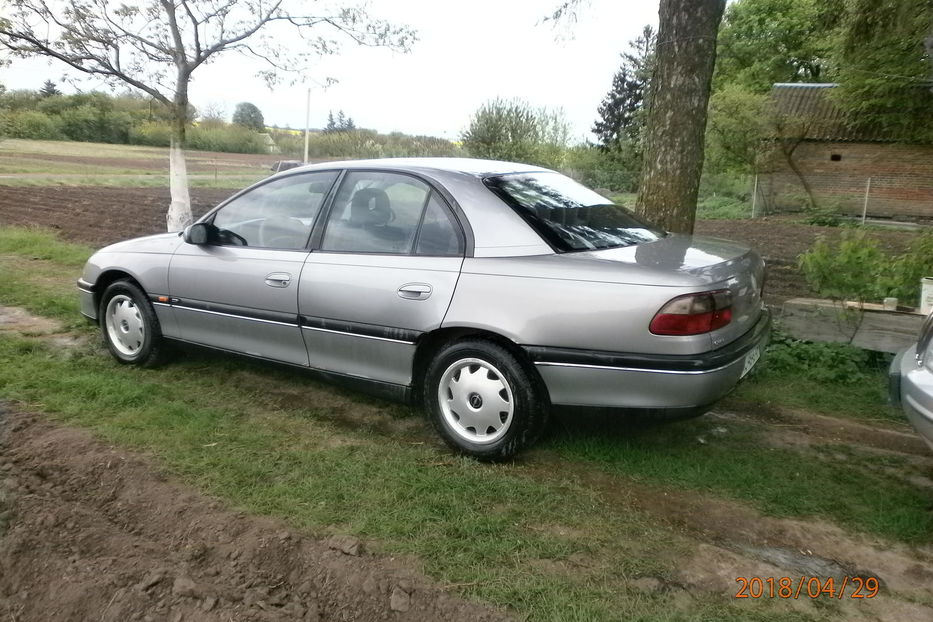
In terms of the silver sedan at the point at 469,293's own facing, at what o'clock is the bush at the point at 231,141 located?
The bush is roughly at 1 o'clock from the silver sedan.

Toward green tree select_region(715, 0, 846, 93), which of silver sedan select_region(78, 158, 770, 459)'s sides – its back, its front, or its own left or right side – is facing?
right

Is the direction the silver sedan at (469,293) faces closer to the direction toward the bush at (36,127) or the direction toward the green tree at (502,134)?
the bush

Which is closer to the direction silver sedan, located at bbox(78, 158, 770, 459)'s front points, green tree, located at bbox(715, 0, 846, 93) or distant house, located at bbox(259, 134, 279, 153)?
the distant house

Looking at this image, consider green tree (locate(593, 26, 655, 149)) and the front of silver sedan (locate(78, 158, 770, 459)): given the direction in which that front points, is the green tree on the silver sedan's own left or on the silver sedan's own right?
on the silver sedan's own right

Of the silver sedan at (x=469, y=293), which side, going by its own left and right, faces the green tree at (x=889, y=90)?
right

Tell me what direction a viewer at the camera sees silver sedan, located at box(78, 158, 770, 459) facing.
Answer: facing away from the viewer and to the left of the viewer

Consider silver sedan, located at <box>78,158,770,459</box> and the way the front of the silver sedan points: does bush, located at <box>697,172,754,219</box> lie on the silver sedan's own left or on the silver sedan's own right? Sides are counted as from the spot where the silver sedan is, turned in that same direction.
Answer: on the silver sedan's own right

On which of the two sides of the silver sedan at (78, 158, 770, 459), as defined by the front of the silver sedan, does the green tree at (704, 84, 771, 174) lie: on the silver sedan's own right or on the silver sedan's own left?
on the silver sedan's own right

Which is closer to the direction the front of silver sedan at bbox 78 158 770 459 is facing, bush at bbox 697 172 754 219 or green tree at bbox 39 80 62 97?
the green tree

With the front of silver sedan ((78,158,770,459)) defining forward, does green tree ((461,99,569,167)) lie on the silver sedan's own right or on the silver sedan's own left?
on the silver sedan's own right
